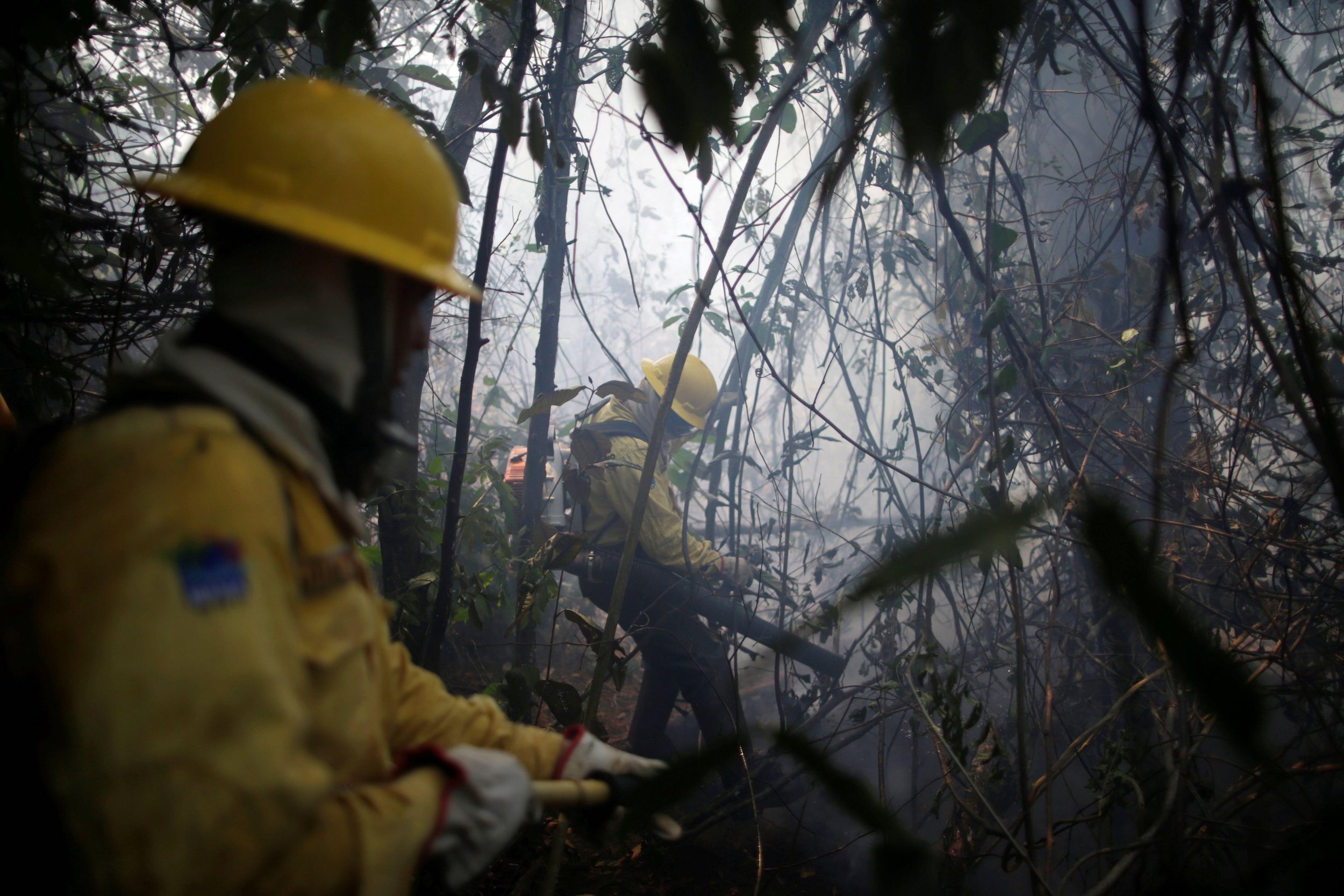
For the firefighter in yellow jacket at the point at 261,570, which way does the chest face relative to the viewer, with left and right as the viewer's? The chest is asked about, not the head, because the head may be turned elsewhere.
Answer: facing to the right of the viewer

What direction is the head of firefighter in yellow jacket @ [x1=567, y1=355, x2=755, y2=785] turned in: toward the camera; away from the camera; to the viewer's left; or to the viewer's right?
to the viewer's right
